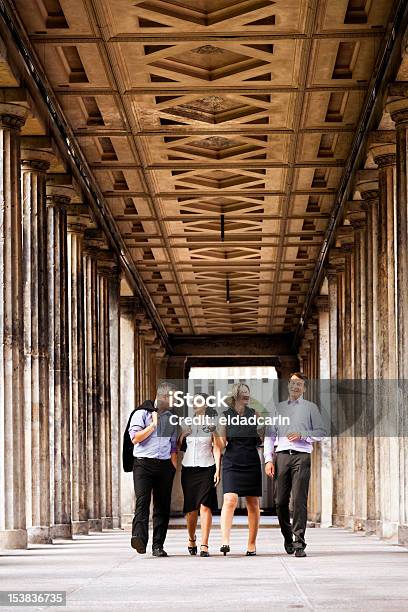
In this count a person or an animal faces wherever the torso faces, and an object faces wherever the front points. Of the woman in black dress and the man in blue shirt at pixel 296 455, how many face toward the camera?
2

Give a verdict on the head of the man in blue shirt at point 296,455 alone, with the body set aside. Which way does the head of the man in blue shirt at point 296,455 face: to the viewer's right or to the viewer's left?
to the viewer's left

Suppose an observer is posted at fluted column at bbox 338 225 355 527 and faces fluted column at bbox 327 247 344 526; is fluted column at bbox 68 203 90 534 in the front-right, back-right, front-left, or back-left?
back-left

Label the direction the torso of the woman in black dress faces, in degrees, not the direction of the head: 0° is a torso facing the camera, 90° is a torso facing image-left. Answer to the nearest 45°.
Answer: approximately 0°

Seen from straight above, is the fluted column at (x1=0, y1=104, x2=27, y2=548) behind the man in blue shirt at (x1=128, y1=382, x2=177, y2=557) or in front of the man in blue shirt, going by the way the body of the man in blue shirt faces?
behind

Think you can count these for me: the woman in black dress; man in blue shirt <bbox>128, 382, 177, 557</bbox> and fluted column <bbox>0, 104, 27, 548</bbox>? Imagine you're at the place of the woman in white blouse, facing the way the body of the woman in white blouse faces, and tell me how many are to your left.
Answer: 1

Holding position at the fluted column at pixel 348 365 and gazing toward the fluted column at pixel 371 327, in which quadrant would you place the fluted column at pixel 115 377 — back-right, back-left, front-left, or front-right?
back-right

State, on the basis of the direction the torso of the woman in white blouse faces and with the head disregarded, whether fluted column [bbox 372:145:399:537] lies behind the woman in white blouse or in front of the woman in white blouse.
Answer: behind

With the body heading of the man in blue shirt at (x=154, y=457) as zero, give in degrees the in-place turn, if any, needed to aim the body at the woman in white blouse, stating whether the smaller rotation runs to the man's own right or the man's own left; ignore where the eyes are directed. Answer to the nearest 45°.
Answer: approximately 90° to the man's own left
